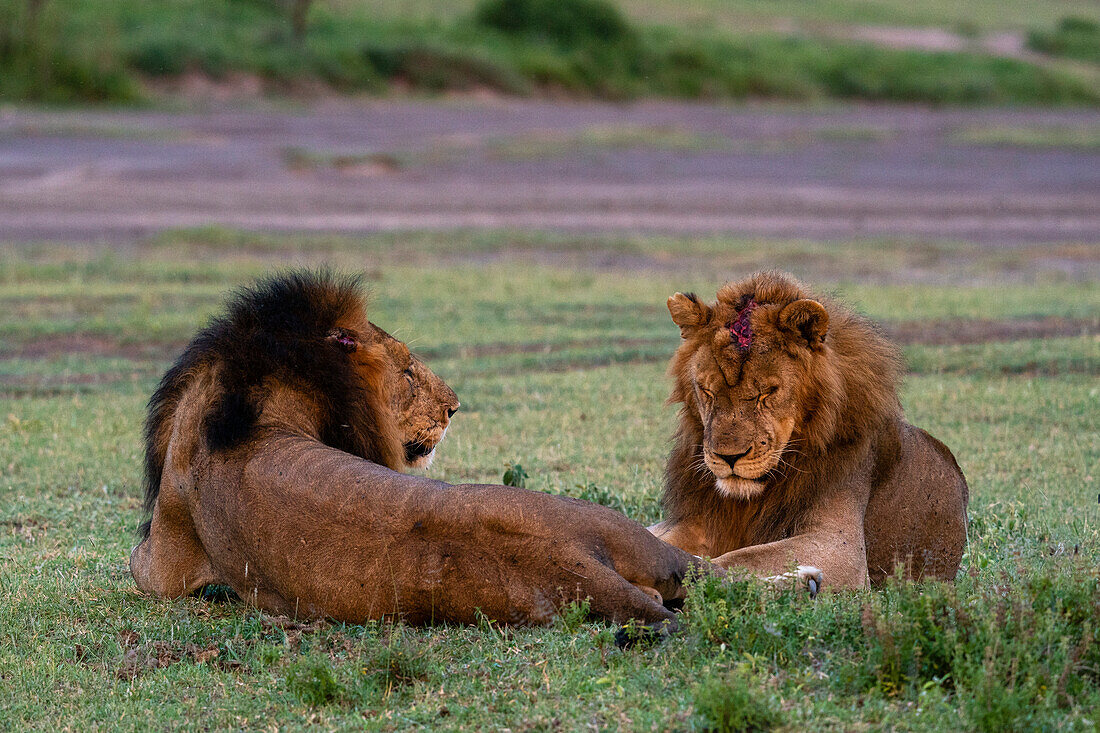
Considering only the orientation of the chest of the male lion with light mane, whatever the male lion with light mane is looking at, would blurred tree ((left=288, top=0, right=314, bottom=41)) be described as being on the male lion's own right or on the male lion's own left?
on the male lion's own right

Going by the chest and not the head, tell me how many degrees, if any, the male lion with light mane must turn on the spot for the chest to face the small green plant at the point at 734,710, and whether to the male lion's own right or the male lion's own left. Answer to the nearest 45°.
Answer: approximately 45° to the male lion's own left

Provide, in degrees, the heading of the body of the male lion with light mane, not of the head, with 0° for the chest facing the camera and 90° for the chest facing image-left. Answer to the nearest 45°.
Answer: approximately 45°

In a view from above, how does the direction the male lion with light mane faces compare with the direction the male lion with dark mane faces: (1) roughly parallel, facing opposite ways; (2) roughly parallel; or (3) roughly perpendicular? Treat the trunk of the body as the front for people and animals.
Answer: roughly perpendicular

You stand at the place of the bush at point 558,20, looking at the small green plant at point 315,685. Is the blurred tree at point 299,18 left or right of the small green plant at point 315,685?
right

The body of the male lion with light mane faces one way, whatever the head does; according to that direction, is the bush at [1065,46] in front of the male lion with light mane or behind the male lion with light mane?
behind
